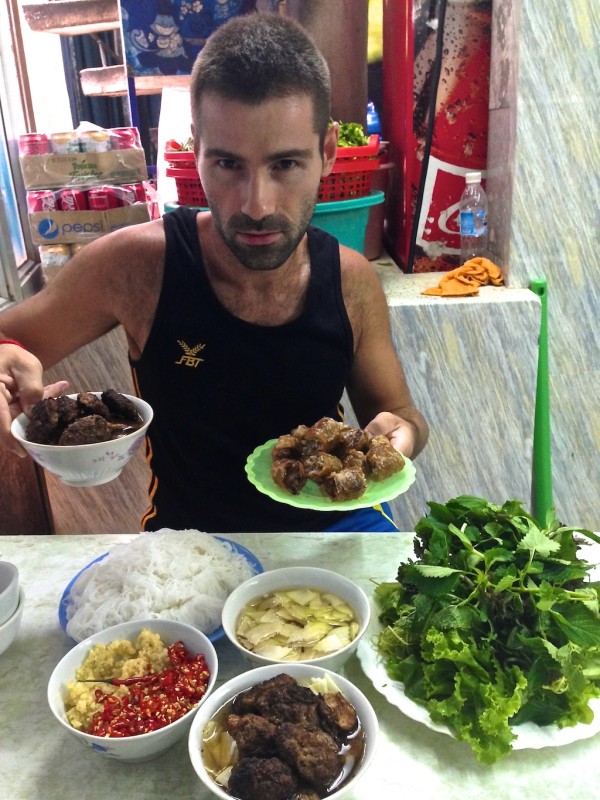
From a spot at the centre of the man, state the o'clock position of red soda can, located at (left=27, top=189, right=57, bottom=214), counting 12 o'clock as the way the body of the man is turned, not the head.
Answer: The red soda can is roughly at 5 o'clock from the man.

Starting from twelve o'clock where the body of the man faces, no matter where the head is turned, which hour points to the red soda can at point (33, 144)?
The red soda can is roughly at 5 o'clock from the man.

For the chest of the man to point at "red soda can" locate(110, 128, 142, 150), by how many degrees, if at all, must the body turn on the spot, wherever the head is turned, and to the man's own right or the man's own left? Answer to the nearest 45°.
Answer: approximately 180°

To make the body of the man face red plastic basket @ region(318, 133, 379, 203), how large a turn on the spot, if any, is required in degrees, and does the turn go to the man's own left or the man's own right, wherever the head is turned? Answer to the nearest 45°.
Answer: approximately 135° to the man's own left

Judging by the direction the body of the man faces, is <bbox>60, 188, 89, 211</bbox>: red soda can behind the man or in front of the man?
behind

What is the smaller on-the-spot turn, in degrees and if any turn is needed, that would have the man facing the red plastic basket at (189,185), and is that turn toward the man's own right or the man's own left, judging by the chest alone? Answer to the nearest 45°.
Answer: approximately 180°

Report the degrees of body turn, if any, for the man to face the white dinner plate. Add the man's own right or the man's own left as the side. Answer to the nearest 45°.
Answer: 0° — they already face it

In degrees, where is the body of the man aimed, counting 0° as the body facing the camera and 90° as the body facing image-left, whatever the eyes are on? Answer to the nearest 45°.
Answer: approximately 0°

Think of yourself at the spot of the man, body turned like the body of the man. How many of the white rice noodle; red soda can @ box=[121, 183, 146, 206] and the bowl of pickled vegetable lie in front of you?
2

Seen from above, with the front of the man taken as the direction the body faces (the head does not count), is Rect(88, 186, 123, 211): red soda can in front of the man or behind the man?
behind

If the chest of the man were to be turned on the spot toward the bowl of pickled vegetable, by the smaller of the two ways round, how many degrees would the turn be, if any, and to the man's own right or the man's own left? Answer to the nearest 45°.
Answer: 0° — they already face it

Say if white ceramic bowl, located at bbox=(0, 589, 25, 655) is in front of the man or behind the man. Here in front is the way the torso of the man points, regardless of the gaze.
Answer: in front

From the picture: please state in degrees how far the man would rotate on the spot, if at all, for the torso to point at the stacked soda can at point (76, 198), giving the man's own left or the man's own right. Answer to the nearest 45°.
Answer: approximately 135° to the man's own right

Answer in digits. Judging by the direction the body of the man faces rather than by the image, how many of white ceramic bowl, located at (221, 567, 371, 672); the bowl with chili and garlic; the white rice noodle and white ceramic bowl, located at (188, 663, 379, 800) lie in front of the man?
4

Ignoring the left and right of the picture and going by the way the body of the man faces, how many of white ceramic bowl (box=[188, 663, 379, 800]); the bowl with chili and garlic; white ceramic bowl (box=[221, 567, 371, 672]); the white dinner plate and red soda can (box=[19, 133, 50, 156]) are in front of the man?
4
